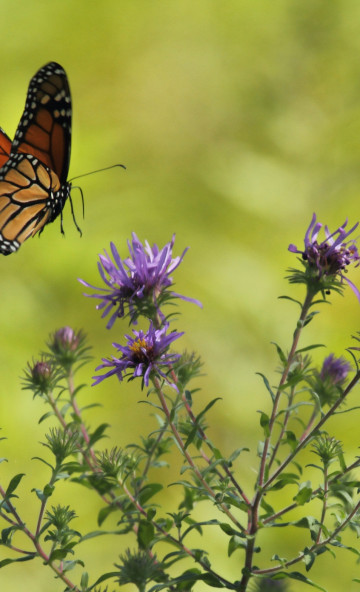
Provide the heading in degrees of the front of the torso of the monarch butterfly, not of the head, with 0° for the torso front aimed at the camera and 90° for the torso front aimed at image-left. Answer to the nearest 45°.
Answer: approximately 270°
